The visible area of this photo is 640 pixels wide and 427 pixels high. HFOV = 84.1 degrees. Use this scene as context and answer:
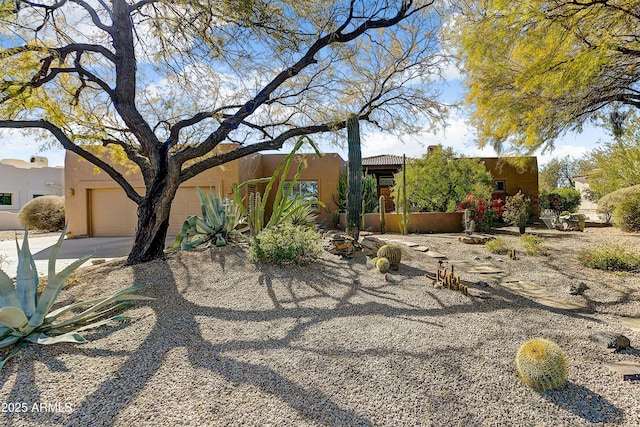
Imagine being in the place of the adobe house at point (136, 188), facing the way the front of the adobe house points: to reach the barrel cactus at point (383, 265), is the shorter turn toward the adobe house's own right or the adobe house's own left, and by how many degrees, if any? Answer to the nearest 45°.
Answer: approximately 45° to the adobe house's own left

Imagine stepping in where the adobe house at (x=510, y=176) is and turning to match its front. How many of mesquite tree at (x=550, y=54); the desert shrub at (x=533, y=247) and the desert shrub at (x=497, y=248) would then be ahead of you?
3

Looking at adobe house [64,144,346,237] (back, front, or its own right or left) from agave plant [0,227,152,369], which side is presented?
front

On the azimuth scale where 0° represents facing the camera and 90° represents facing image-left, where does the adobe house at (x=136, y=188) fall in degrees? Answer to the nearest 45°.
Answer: approximately 0°

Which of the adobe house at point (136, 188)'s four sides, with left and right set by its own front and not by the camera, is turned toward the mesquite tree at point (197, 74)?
front

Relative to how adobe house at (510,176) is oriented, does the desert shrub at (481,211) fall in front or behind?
in front

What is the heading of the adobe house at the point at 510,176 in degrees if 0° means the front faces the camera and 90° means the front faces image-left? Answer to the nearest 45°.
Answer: approximately 0°

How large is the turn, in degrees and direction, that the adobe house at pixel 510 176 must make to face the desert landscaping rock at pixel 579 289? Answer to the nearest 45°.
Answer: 0° — it already faces it

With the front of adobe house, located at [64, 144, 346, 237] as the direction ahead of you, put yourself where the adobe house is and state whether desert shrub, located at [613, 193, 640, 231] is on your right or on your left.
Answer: on your left
